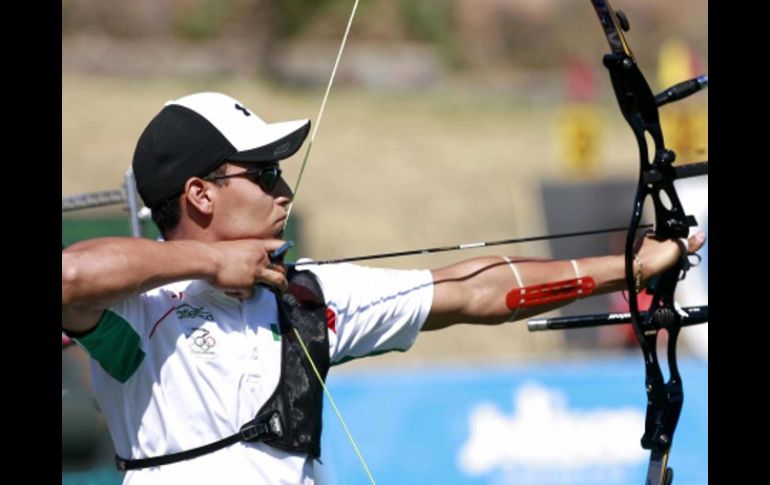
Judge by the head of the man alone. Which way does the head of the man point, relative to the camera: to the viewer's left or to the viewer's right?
to the viewer's right

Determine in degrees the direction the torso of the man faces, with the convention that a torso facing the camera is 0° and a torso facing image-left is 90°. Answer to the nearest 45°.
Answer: approximately 315°

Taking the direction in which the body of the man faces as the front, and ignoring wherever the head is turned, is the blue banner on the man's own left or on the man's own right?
on the man's own left

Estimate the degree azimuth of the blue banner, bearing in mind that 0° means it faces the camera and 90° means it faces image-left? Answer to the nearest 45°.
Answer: approximately 0°

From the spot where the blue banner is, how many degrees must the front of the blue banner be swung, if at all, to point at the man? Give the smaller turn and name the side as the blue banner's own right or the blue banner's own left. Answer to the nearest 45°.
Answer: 0° — it already faces them
